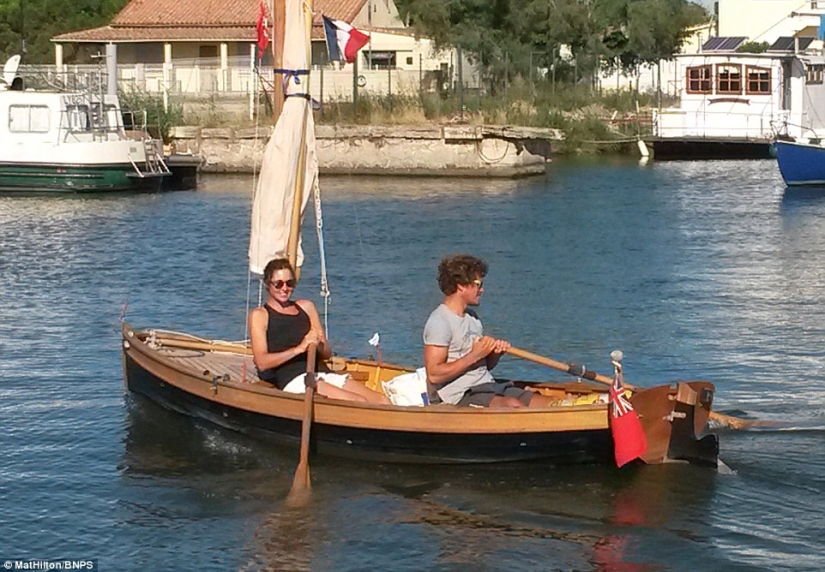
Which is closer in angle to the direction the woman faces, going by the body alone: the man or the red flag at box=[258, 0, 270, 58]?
the man

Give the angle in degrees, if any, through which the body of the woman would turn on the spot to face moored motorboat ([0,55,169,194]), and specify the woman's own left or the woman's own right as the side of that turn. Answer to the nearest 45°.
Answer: approximately 135° to the woman's own left

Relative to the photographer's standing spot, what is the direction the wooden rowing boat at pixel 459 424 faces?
facing away from the viewer and to the left of the viewer

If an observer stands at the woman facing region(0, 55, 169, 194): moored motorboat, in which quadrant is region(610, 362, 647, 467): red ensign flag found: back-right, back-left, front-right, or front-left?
back-right

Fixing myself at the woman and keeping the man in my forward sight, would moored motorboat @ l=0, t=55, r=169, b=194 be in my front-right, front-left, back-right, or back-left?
back-left
